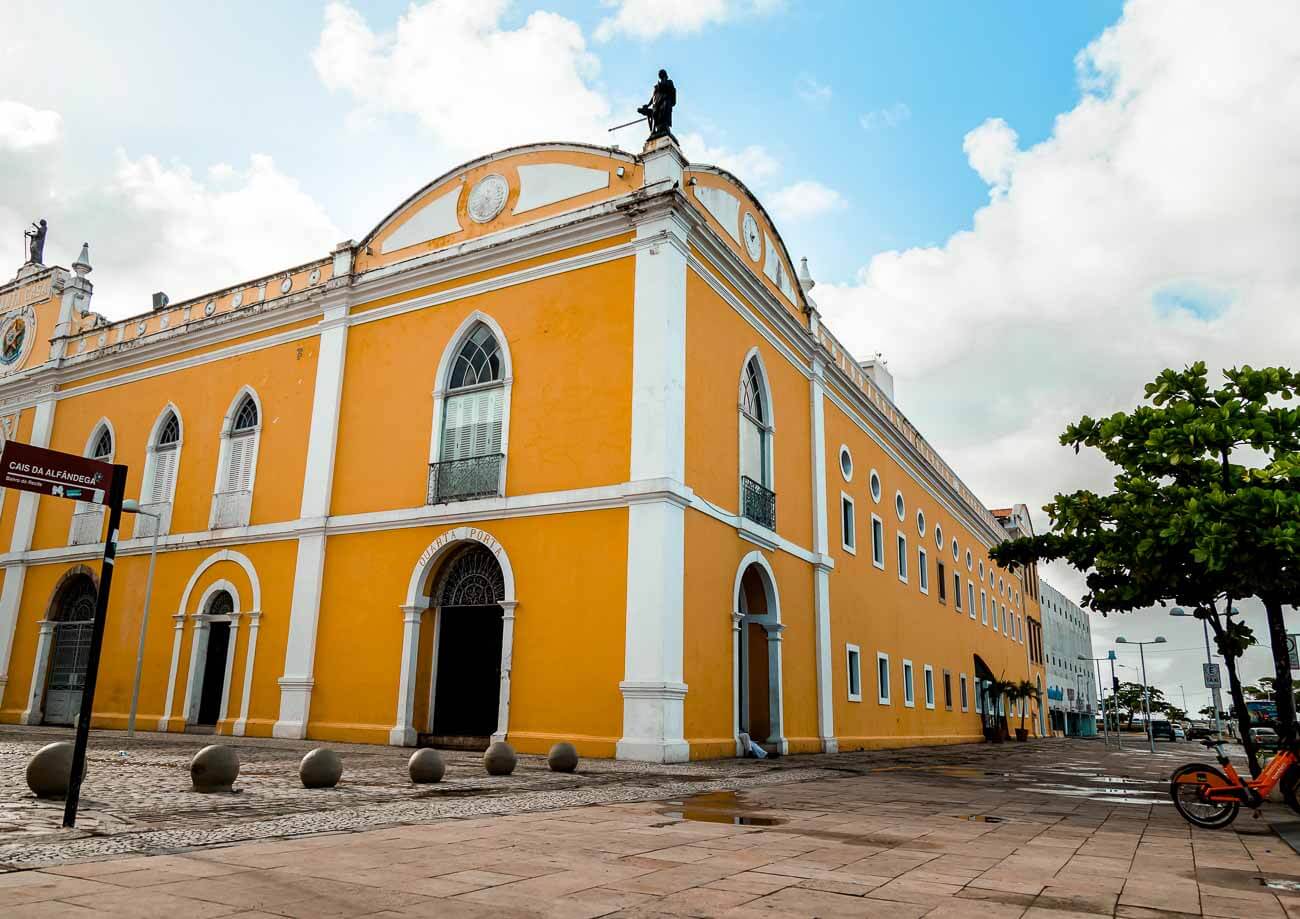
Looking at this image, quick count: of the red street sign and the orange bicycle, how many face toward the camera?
1

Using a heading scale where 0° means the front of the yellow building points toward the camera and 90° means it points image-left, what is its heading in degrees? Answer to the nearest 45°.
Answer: approximately 45°

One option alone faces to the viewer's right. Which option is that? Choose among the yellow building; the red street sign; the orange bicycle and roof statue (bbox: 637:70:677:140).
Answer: the orange bicycle

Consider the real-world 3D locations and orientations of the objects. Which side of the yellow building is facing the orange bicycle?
left

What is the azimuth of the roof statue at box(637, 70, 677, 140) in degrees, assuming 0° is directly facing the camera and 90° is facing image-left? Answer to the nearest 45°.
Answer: approximately 45°

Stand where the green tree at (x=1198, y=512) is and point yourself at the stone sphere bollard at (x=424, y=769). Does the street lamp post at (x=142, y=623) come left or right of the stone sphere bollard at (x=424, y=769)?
right

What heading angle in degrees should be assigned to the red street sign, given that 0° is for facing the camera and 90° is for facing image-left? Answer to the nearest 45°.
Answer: approximately 0°

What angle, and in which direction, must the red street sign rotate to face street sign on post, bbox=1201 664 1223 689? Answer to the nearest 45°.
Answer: approximately 90° to its left

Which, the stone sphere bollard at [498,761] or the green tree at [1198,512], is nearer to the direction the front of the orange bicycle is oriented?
the green tree

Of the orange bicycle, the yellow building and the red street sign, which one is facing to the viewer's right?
the orange bicycle
